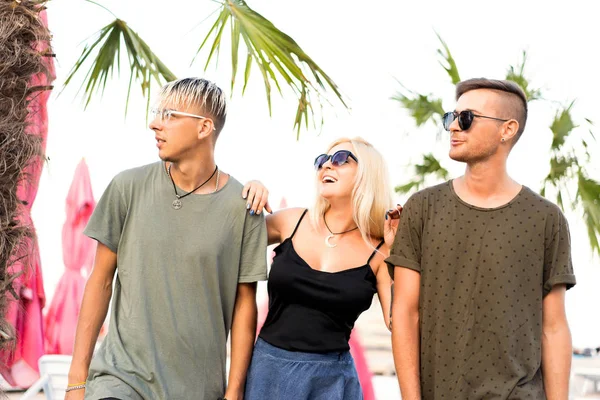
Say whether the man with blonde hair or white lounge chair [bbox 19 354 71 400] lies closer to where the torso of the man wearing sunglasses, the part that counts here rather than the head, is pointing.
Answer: the man with blonde hair

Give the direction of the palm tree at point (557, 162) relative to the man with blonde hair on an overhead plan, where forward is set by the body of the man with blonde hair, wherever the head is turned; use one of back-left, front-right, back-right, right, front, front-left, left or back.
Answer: back-left

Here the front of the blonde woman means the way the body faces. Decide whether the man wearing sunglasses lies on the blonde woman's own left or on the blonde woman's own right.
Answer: on the blonde woman's own left

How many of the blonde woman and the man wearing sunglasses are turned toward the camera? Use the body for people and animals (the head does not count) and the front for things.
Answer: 2

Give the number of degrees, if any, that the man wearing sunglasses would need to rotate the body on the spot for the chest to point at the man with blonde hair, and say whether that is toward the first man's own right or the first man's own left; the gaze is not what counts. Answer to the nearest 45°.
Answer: approximately 90° to the first man's own right

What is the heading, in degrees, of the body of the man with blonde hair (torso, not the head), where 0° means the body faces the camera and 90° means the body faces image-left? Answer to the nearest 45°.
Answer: approximately 0°

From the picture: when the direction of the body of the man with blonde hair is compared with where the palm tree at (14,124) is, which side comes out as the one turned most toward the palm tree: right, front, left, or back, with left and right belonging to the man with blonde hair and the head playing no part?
right

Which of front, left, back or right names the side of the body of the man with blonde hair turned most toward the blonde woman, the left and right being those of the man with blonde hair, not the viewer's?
left

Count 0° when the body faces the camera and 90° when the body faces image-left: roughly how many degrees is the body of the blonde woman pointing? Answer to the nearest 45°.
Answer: approximately 0°

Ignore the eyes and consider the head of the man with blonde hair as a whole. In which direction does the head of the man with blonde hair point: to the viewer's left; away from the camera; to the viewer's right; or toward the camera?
to the viewer's left

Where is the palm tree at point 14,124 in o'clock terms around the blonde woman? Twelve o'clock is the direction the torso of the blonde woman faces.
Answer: The palm tree is roughly at 3 o'clock from the blonde woman.

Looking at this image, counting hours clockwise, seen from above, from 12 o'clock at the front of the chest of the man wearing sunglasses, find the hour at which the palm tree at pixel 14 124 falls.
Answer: The palm tree is roughly at 3 o'clock from the man wearing sunglasses.
